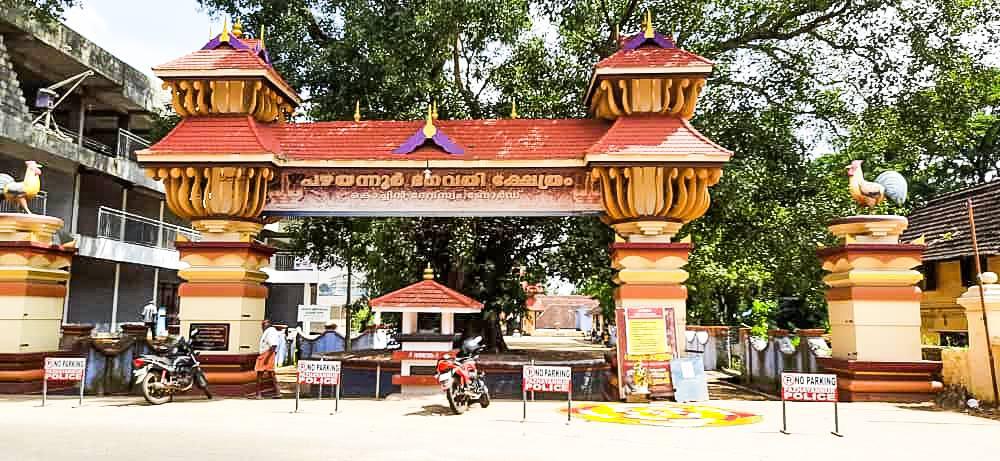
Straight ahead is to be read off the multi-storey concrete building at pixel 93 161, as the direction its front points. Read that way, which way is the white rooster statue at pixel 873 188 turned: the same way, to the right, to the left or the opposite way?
the opposite way

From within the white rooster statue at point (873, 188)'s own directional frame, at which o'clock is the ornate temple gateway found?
The ornate temple gateway is roughly at 11 o'clock from the white rooster statue.

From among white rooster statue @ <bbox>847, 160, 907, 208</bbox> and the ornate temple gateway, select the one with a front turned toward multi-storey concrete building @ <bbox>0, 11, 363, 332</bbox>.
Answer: the white rooster statue

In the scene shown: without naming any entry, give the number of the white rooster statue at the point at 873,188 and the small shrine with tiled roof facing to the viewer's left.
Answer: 1

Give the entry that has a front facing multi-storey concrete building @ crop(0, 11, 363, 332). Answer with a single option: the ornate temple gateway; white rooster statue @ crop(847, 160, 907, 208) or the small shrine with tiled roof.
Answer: the white rooster statue

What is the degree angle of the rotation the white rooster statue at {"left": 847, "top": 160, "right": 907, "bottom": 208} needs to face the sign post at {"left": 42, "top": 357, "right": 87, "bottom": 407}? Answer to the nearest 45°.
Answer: approximately 45° to its left

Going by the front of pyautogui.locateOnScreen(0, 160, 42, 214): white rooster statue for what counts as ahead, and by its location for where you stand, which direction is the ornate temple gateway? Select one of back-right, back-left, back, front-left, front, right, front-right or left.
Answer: front-right

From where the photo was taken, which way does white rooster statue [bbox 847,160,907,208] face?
to the viewer's left

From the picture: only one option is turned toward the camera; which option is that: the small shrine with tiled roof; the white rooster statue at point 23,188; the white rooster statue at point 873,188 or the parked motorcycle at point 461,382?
the small shrine with tiled roof

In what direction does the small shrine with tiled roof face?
toward the camera

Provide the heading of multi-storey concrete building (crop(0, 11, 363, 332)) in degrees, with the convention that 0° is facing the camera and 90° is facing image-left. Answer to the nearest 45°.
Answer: approximately 315°

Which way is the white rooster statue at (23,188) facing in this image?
to the viewer's right

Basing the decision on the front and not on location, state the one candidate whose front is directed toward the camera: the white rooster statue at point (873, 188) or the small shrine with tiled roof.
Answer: the small shrine with tiled roof

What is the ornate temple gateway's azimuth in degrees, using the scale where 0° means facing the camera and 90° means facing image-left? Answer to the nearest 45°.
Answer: approximately 0°

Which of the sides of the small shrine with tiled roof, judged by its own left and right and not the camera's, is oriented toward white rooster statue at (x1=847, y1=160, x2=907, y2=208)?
left

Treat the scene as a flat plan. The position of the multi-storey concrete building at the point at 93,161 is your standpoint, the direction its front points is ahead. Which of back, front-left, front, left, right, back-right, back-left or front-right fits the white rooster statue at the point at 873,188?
front
